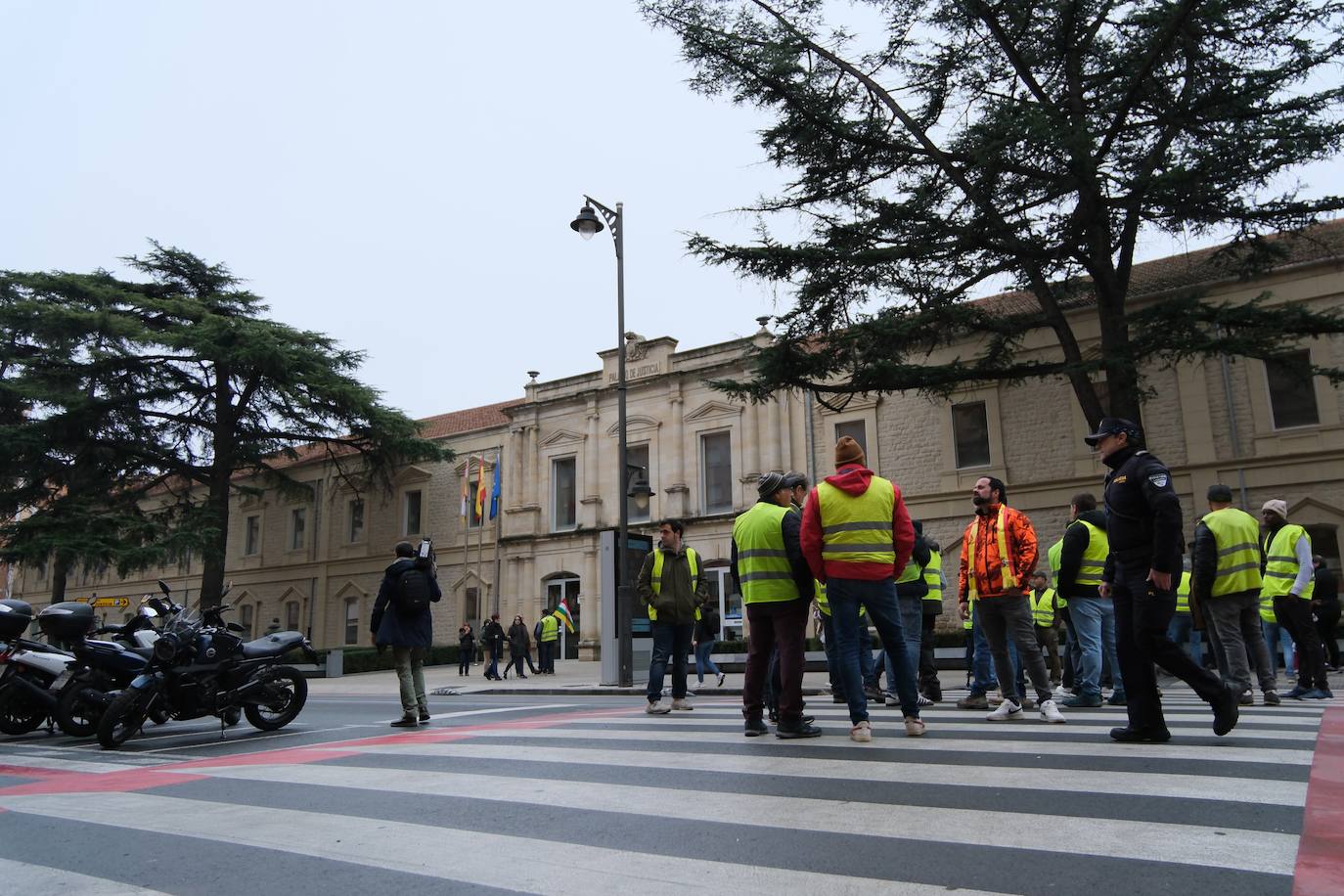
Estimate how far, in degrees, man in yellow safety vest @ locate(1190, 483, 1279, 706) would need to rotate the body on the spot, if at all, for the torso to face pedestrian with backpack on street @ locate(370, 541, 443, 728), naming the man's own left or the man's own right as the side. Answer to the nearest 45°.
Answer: approximately 90° to the man's own left

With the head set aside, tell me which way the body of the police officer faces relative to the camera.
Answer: to the viewer's left

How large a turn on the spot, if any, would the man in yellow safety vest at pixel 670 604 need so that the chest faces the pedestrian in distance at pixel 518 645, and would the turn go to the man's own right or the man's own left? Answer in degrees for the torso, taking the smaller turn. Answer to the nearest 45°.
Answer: approximately 180°

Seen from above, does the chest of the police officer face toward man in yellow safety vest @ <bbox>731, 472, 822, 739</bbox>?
yes

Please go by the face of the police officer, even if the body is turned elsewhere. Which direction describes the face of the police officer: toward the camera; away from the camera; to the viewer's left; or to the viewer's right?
to the viewer's left

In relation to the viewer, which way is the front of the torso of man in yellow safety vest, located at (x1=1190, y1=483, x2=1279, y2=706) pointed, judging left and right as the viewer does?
facing away from the viewer and to the left of the viewer

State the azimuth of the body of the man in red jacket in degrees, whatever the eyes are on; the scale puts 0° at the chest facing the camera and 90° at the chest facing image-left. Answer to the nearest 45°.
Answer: approximately 180°

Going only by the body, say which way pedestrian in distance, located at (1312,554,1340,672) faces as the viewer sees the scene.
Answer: to the viewer's left

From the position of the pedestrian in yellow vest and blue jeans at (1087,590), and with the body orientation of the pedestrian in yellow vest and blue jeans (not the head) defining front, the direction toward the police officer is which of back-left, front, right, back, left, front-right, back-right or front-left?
back-left

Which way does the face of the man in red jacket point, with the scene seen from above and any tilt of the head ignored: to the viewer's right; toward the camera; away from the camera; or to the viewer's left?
away from the camera
